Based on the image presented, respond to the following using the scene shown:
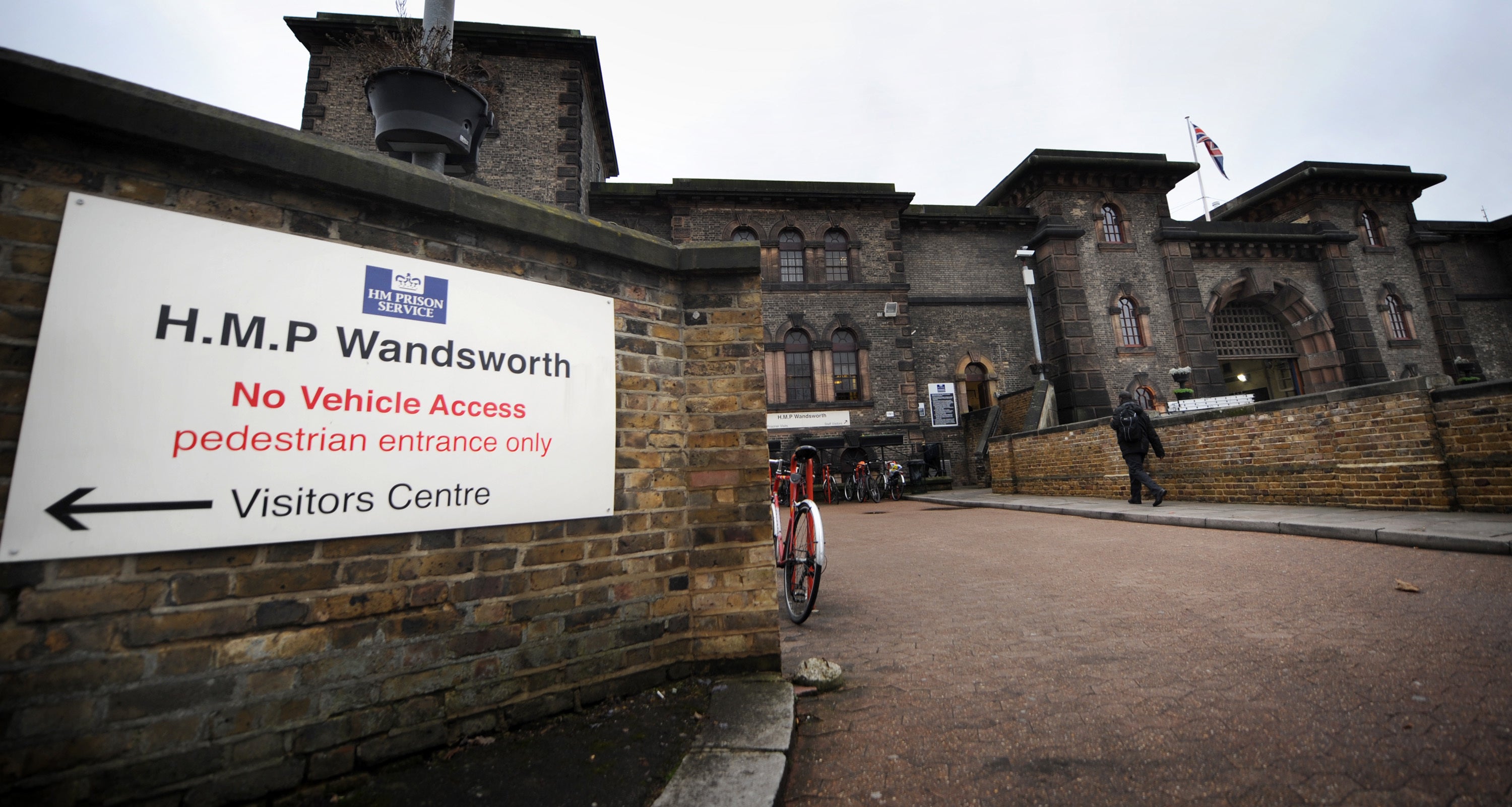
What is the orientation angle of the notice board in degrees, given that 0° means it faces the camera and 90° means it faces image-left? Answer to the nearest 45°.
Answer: approximately 0°

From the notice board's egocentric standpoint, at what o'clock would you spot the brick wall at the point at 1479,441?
The brick wall is roughly at 11 o'clock from the notice board.

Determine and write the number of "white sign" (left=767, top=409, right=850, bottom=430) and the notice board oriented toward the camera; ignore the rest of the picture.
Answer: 2

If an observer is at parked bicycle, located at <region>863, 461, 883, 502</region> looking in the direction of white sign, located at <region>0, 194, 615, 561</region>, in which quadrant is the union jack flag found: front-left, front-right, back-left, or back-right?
back-left

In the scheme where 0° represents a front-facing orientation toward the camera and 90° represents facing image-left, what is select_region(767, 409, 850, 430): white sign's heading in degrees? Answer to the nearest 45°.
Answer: approximately 0°

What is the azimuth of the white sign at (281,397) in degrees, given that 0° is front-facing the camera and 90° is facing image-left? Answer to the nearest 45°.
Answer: approximately 315°
